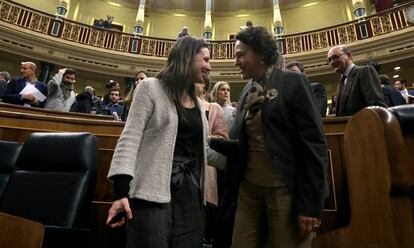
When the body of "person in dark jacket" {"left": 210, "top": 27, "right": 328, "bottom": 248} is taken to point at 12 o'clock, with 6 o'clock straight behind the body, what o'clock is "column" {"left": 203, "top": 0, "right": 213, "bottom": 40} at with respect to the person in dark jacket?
The column is roughly at 4 o'clock from the person in dark jacket.

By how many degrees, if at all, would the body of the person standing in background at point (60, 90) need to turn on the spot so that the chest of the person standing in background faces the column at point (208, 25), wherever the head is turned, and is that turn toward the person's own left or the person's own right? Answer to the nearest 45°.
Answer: approximately 90° to the person's own left

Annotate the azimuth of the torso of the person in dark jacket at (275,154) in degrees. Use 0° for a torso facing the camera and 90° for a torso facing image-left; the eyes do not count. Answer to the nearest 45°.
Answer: approximately 45°

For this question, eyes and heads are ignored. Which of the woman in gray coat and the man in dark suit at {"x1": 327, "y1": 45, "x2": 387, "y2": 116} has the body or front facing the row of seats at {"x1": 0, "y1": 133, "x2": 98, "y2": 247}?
the man in dark suit

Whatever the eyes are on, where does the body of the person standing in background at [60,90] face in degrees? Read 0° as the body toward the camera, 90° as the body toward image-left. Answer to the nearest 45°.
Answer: approximately 315°
